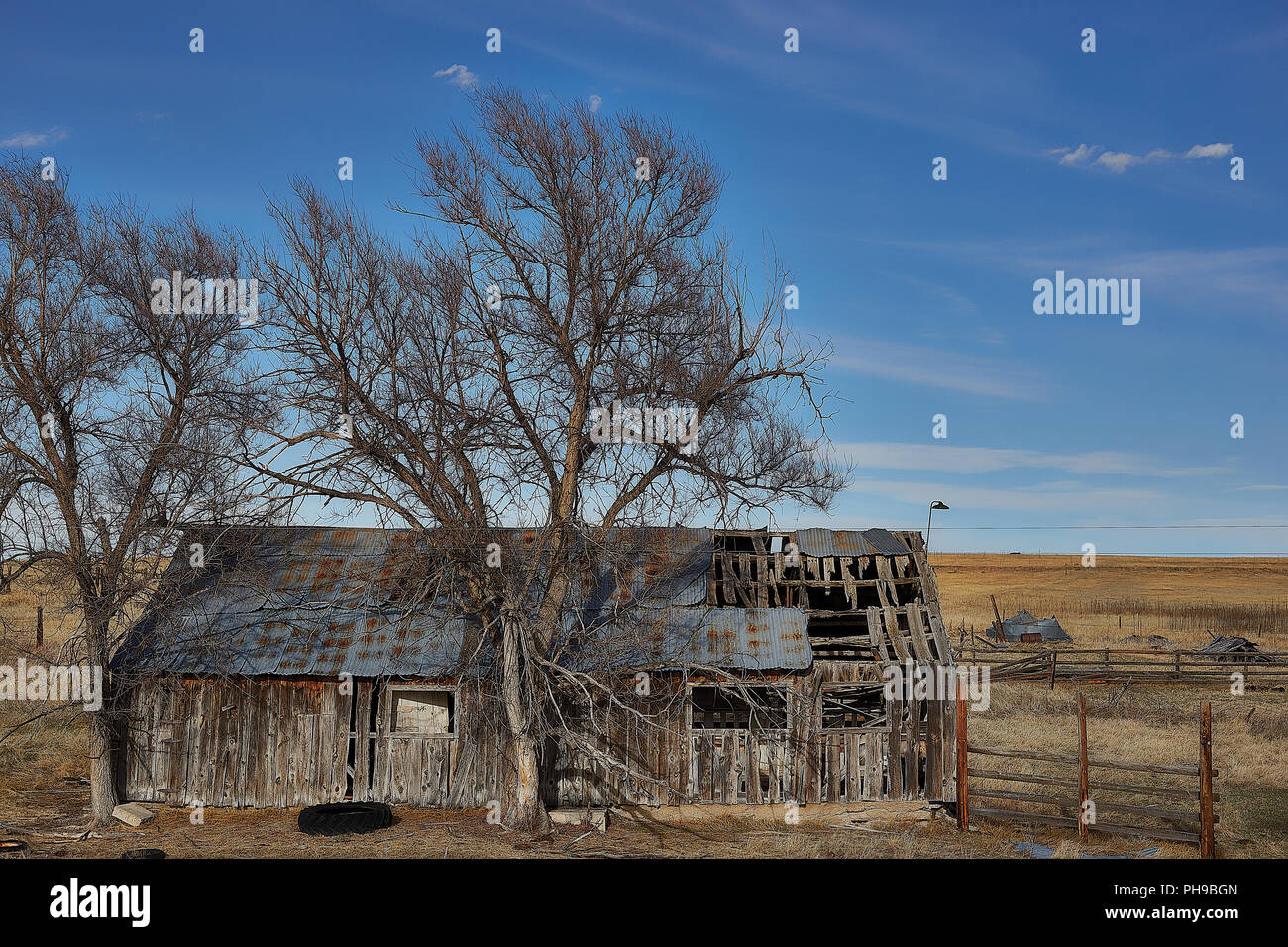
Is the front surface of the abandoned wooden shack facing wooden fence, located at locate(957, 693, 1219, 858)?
no

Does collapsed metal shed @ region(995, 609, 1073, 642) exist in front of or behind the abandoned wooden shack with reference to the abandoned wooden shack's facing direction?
behind

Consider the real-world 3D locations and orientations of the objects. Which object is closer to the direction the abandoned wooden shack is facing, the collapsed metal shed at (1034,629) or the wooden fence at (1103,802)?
the wooden fence

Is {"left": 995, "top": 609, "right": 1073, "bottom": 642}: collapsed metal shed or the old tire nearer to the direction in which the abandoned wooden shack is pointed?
the old tire

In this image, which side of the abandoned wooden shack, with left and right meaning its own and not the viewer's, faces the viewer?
front

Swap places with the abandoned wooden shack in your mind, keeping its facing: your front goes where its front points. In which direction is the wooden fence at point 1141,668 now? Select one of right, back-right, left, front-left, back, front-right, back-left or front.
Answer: back-left

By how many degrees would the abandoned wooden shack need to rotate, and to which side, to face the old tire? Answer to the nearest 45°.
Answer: approximately 45° to its right

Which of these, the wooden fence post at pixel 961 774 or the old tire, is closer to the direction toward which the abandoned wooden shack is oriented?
the old tire

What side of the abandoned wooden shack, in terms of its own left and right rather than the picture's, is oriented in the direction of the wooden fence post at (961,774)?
left
